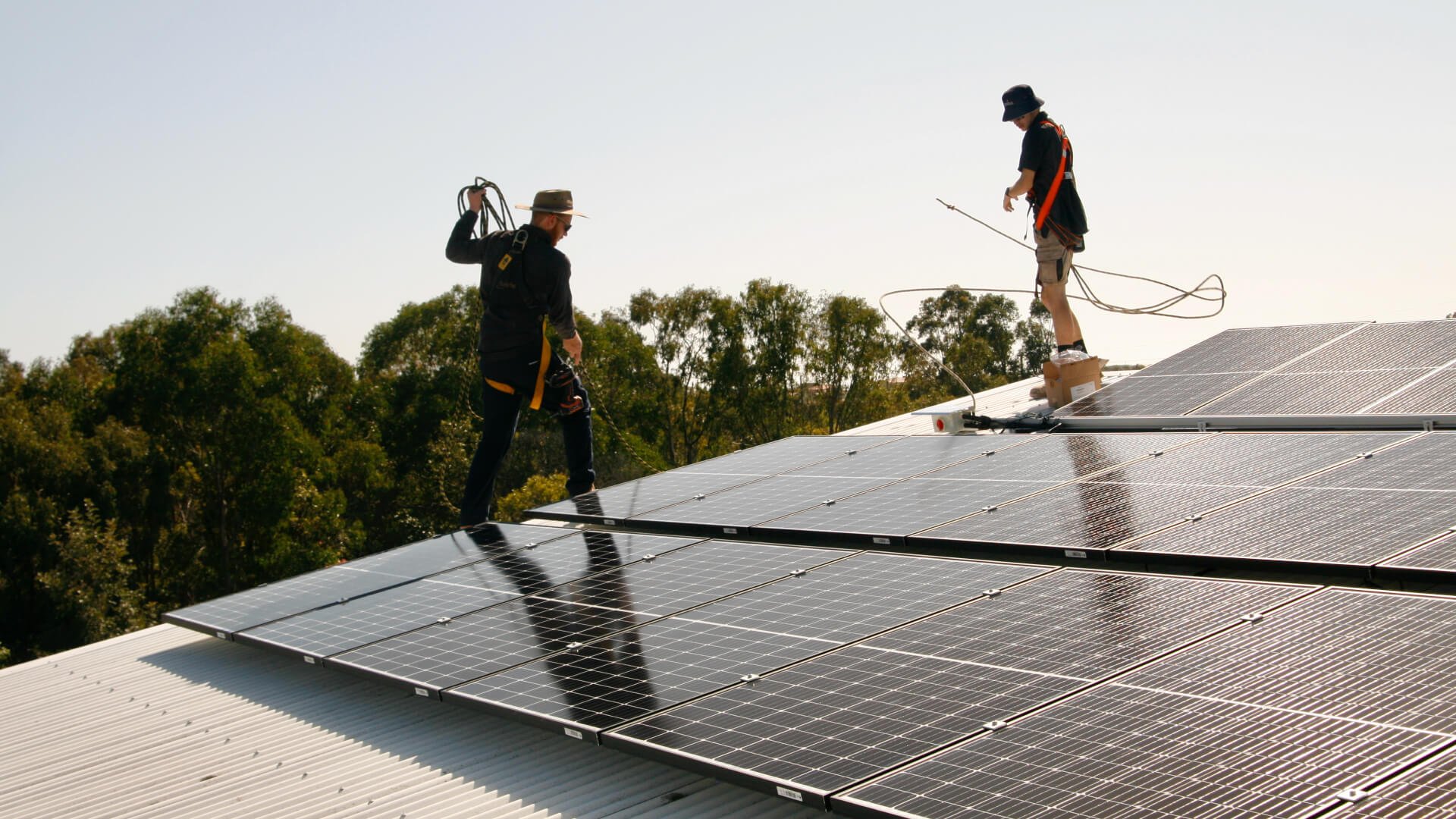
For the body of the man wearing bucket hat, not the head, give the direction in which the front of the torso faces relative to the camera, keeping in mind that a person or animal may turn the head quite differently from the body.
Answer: to the viewer's left

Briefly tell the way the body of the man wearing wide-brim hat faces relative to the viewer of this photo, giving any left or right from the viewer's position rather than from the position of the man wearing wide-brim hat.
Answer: facing away from the viewer and to the right of the viewer

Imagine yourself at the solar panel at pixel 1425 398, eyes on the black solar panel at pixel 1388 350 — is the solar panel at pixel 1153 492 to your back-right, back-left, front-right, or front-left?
back-left

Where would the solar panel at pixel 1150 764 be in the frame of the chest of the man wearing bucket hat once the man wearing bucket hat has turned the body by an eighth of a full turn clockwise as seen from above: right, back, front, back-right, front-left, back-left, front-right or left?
back-left

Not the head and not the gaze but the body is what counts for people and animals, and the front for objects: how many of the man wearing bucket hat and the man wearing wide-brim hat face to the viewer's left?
1

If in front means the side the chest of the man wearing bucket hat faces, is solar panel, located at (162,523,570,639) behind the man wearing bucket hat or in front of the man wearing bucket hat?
in front

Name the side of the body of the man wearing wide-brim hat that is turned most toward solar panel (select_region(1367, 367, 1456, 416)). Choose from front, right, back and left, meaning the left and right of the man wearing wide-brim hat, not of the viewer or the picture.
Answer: right

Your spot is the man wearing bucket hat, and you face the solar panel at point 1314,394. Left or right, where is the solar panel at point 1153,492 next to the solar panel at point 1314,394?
right

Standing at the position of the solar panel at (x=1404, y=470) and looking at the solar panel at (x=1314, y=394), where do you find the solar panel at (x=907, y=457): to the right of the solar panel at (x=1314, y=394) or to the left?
left

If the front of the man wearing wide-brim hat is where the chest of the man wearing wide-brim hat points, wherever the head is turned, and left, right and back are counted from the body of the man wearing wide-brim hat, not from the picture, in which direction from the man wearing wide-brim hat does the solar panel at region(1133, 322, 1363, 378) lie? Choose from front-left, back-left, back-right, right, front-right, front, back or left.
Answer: front-right

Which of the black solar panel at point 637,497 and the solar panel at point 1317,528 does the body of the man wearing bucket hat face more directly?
the black solar panel

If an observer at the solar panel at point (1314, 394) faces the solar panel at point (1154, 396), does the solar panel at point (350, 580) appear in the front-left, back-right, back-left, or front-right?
front-left

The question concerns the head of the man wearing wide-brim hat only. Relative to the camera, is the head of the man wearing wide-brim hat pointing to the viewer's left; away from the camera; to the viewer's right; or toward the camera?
to the viewer's right

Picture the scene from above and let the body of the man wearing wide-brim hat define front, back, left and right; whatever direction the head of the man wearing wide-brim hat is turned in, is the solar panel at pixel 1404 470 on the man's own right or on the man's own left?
on the man's own right

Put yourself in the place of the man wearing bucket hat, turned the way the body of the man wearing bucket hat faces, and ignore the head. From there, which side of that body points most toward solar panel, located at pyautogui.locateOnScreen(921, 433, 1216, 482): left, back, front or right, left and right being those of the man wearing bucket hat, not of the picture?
left

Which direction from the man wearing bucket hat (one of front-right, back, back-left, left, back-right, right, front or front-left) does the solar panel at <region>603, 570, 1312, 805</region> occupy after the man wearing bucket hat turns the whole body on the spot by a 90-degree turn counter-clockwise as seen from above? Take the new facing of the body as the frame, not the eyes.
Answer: front

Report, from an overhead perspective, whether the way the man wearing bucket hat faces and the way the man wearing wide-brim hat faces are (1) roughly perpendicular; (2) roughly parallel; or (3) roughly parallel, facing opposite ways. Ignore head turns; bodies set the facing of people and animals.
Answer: roughly perpendicular
